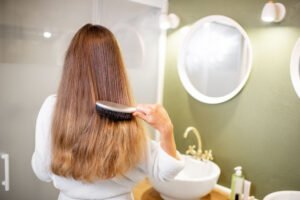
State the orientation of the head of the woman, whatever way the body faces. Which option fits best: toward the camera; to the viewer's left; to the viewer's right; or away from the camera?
away from the camera

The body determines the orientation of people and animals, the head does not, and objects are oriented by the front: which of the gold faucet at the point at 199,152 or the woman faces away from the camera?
the woman

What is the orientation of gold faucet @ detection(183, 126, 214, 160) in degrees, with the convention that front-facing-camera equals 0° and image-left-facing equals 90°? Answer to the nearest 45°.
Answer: approximately 45°

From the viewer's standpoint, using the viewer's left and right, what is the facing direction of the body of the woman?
facing away from the viewer

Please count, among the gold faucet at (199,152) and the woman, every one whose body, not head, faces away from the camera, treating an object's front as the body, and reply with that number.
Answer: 1

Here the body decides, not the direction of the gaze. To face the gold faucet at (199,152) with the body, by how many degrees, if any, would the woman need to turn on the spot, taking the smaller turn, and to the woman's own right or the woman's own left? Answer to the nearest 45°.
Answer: approximately 45° to the woman's own right
